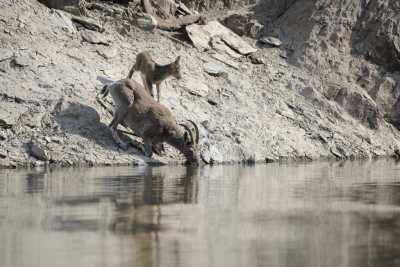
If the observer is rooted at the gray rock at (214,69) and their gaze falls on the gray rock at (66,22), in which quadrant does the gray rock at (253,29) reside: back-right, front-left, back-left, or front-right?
back-right

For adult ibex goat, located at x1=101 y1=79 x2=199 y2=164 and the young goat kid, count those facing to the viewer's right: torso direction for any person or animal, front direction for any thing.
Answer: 2

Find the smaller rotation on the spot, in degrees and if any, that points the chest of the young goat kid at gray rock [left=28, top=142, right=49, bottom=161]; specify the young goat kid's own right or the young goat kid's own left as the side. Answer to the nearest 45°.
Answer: approximately 135° to the young goat kid's own right

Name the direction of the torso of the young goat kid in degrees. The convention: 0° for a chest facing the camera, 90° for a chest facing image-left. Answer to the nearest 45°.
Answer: approximately 270°

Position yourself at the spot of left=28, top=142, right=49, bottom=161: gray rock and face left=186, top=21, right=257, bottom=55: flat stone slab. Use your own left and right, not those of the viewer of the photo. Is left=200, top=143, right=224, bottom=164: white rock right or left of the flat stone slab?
right

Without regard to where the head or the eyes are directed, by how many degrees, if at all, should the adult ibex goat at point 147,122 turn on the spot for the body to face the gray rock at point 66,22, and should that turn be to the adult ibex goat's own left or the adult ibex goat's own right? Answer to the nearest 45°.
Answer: approximately 135° to the adult ibex goat's own left

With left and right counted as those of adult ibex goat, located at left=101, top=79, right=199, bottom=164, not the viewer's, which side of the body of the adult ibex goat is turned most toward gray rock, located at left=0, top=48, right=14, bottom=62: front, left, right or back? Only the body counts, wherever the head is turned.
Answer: back

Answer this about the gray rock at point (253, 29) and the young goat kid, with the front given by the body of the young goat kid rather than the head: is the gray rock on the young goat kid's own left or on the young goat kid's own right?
on the young goat kid's own left

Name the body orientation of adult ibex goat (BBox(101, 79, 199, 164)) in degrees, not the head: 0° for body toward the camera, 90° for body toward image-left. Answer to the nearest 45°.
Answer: approximately 270°

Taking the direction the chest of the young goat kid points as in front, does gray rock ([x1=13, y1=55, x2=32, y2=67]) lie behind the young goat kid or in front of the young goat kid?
behind
